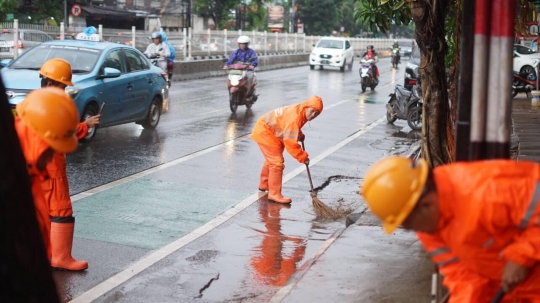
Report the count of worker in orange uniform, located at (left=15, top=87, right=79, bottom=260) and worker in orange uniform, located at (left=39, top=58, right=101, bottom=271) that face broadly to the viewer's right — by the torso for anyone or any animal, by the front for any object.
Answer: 2

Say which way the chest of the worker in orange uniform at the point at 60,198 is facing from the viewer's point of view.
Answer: to the viewer's right

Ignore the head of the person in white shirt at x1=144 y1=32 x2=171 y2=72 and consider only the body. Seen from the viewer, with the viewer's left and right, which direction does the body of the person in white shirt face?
facing the viewer and to the left of the viewer

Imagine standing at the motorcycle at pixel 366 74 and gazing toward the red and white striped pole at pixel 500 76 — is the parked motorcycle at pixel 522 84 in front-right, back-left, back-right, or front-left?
front-left

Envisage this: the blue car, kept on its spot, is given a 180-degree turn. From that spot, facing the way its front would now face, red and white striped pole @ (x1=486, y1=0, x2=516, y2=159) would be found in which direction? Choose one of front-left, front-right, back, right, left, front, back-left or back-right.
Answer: back-right

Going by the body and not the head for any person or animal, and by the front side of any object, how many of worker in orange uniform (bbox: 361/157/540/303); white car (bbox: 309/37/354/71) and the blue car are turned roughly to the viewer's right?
0

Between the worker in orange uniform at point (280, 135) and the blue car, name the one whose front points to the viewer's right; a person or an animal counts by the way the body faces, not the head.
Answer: the worker in orange uniform

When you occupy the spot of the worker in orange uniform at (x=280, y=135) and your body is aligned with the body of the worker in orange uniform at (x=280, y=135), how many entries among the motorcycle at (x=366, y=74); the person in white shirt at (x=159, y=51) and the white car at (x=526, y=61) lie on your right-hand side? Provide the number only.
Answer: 0

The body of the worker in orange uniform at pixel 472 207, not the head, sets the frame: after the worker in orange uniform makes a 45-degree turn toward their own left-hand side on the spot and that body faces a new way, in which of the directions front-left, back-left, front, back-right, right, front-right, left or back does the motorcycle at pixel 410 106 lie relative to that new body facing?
back

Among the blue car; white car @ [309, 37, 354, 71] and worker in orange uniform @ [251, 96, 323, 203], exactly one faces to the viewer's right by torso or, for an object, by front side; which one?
the worker in orange uniform

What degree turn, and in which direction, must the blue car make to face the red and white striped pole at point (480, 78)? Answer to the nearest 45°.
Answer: approximately 45° to its left

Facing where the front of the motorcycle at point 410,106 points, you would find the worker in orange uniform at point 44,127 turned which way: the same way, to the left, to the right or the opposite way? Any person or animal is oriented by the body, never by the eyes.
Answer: to the left

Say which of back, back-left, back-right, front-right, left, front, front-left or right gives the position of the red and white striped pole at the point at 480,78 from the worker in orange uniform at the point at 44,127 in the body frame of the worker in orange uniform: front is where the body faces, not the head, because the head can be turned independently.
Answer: front

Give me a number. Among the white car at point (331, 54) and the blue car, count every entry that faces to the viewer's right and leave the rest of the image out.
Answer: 0

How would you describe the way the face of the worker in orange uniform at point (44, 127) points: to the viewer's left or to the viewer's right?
to the viewer's right

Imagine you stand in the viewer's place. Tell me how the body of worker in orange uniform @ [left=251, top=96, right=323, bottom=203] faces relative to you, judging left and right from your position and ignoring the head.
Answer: facing to the right of the viewer
